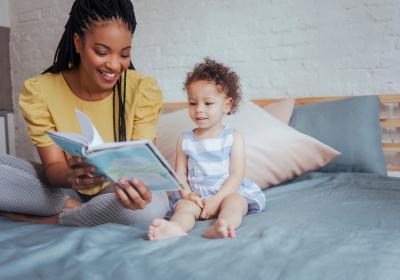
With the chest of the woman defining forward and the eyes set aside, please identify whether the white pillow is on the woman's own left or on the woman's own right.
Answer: on the woman's own left

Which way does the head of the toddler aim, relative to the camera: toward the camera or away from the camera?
toward the camera

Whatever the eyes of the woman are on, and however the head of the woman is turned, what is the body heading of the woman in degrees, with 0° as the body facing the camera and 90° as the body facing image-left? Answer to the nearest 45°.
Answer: approximately 0°

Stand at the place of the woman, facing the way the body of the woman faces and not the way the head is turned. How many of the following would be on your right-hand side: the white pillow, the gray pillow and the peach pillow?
0

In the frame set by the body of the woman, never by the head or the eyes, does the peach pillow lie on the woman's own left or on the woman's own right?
on the woman's own left

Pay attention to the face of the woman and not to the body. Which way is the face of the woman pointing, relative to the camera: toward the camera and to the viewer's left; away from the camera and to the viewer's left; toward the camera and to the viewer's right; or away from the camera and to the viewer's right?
toward the camera and to the viewer's right
